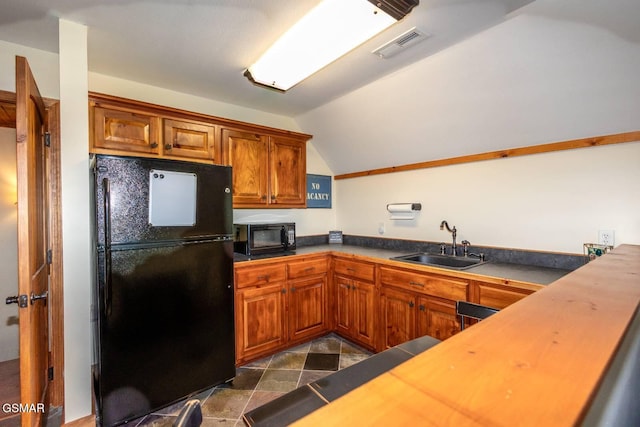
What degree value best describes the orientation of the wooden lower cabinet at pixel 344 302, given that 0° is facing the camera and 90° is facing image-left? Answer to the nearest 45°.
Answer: approximately 0°

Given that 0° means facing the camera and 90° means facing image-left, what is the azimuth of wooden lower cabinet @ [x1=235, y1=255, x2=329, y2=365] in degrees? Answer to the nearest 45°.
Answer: approximately 315°

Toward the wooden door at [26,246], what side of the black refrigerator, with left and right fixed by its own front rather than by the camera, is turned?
right

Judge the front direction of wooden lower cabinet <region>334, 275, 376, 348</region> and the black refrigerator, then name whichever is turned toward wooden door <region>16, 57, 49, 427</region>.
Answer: the wooden lower cabinet
